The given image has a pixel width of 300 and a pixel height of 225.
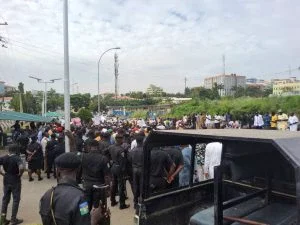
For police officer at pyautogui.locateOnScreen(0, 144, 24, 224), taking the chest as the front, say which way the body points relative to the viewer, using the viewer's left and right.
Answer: facing away from the viewer and to the right of the viewer

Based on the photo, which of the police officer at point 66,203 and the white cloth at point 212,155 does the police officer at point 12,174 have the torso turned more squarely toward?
the white cloth

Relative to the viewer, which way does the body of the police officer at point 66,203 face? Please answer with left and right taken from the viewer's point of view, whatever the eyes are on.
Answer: facing away from the viewer and to the right of the viewer

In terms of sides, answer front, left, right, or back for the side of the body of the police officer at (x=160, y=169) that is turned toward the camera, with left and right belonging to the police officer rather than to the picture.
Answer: back

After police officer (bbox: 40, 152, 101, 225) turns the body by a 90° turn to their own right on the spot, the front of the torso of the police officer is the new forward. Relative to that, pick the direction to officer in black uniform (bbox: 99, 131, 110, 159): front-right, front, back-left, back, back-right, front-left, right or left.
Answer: back-left

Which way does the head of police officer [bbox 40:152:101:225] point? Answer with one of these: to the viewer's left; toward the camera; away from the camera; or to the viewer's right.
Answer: away from the camera

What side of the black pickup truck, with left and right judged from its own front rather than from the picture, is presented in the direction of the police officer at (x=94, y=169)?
left

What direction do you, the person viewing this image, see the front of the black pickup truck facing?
facing away from the viewer and to the right of the viewer

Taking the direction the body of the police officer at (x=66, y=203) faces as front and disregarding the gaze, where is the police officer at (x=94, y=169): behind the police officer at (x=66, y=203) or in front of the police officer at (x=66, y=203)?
in front

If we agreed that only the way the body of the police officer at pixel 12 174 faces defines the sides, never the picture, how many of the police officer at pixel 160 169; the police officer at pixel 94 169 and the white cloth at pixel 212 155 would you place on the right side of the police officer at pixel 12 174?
3

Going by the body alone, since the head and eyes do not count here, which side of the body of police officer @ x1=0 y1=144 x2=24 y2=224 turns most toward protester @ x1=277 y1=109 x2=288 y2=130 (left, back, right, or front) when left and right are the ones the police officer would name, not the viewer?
right

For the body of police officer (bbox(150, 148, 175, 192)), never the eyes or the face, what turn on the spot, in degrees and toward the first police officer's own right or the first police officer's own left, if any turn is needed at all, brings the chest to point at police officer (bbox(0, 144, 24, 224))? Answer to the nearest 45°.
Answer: approximately 90° to the first police officer's own left
